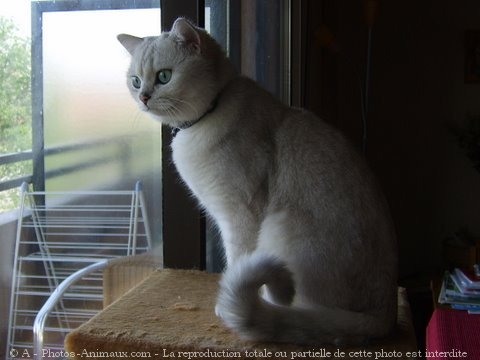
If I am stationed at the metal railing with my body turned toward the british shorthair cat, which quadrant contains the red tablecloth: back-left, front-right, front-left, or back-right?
front-left

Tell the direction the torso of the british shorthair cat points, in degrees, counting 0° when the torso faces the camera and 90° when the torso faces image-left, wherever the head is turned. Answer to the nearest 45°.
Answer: approximately 90°

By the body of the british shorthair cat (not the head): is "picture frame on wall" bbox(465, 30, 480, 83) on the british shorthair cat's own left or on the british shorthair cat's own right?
on the british shorthair cat's own right
